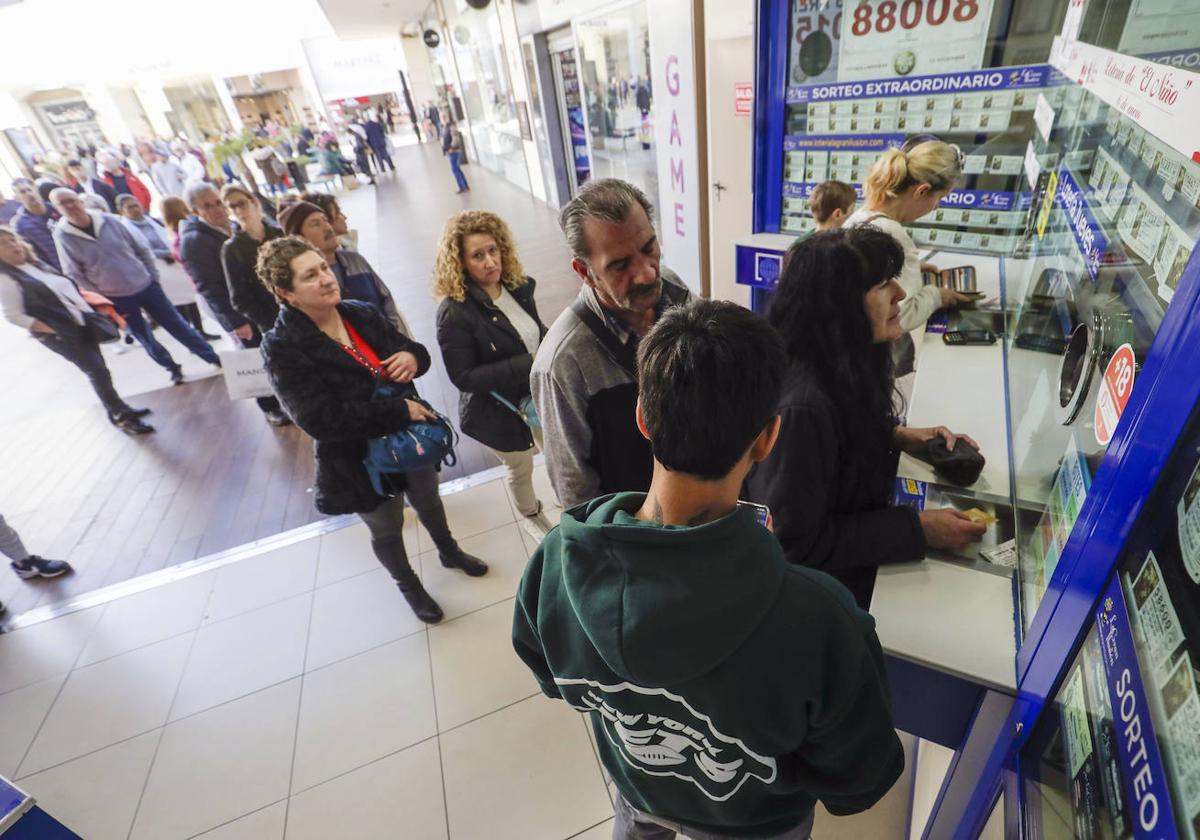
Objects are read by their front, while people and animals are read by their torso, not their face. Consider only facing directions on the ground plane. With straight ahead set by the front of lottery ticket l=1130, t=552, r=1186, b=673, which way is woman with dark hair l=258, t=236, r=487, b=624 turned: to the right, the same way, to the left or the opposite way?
the opposite way

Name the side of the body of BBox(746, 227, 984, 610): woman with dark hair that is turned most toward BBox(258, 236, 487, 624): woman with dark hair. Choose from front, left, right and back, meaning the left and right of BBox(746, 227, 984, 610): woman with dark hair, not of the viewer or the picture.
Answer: back

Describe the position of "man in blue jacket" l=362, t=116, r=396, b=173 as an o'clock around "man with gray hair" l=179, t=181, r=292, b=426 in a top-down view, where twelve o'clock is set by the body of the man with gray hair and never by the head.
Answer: The man in blue jacket is roughly at 8 o'clock from the man with gray hair.

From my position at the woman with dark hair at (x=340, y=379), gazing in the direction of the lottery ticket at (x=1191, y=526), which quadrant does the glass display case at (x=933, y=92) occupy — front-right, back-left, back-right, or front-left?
front-left

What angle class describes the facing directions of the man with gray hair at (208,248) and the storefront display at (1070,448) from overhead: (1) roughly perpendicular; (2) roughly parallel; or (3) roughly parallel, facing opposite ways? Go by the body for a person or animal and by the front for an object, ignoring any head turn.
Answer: roughly parallel, facing opposite ways

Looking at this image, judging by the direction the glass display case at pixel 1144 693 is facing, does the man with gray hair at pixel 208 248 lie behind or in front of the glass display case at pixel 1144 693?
in front

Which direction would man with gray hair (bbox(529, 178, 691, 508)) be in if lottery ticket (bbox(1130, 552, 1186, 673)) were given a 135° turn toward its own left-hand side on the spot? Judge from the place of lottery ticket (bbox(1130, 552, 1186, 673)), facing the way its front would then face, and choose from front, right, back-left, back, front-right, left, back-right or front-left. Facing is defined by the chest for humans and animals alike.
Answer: back

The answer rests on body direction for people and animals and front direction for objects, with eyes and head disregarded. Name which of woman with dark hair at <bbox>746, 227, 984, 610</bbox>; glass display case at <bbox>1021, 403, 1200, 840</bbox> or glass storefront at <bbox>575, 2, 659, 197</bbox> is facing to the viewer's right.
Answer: the woman with dark hair

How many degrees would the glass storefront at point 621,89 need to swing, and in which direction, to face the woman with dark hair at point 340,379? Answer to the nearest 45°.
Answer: approximately 45° to its left

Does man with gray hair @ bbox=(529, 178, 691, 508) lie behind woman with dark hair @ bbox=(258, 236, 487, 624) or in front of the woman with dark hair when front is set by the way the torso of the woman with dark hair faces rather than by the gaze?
in front

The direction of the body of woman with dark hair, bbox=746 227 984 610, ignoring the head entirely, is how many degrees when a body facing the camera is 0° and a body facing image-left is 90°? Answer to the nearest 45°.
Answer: approximately 270°

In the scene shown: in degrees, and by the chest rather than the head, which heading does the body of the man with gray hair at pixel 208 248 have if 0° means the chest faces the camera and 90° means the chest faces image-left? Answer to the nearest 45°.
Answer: approximately 315°

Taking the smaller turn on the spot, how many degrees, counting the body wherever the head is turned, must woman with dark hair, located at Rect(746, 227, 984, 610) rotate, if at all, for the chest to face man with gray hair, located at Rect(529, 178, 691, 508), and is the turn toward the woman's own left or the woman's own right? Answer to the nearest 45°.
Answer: approximately 180°

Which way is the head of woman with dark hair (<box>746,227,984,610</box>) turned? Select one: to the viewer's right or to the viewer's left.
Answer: to the viewer's right

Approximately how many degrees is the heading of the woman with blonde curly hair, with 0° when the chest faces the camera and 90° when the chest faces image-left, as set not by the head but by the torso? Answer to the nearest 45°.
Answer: approximately 315°

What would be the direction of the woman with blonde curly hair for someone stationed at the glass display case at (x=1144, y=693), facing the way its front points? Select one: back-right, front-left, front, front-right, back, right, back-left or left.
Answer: front-right

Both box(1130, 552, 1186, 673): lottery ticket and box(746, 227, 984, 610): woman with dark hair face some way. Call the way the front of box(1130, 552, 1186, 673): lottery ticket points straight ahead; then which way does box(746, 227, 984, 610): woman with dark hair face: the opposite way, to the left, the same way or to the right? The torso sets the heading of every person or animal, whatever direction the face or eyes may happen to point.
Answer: the opposite way
